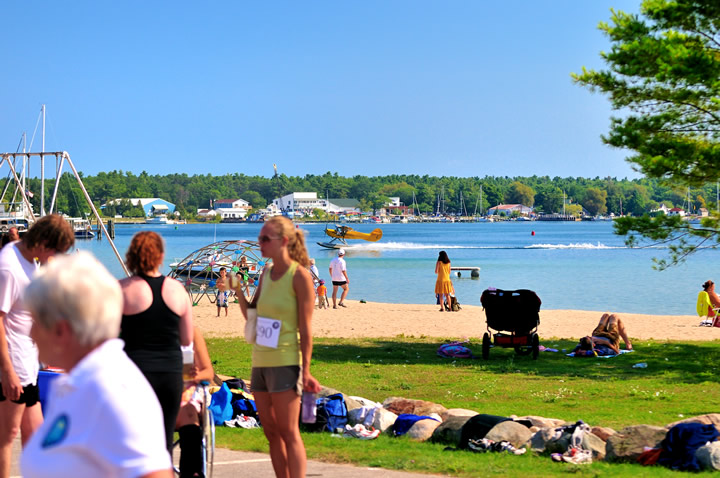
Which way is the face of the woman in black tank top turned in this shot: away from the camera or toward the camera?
away from the camera

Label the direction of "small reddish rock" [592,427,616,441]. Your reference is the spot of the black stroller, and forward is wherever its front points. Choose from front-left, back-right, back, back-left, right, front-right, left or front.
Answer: back

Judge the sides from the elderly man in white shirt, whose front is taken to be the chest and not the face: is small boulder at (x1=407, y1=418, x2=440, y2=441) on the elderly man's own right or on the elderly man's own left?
on the elderly man's own right

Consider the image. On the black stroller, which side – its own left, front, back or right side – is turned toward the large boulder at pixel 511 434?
back

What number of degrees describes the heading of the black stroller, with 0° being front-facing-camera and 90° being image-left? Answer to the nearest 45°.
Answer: approximately 180°

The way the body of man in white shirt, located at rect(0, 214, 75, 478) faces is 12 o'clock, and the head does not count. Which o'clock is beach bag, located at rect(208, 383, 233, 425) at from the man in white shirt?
The beach bag is roughly at 10 o'clock from the man in white shirt.

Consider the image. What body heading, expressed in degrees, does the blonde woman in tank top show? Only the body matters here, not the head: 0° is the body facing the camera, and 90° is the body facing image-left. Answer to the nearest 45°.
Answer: approximately 45°

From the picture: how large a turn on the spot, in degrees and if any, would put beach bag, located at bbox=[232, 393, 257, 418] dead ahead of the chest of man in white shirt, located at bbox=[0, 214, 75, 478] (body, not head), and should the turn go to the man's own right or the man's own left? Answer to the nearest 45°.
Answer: approximately 45° to the man's own left

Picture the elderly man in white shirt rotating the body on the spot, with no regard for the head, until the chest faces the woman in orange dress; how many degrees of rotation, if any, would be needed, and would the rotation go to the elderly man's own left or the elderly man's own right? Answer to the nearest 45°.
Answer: approximately 135° to the elderly man's own right

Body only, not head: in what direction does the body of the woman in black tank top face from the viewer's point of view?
away from the camera

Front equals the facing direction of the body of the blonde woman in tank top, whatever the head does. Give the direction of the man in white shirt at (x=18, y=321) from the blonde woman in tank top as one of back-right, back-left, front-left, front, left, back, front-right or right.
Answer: front-right

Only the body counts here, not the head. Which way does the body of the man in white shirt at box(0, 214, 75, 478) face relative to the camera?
to the viewer's right

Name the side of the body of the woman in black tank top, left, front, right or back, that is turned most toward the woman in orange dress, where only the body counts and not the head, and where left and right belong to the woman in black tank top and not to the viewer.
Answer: front

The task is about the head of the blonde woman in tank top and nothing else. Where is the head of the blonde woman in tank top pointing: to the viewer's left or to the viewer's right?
to the viewer's left

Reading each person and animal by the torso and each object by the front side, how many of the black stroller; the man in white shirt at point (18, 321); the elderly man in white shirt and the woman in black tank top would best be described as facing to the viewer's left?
1
